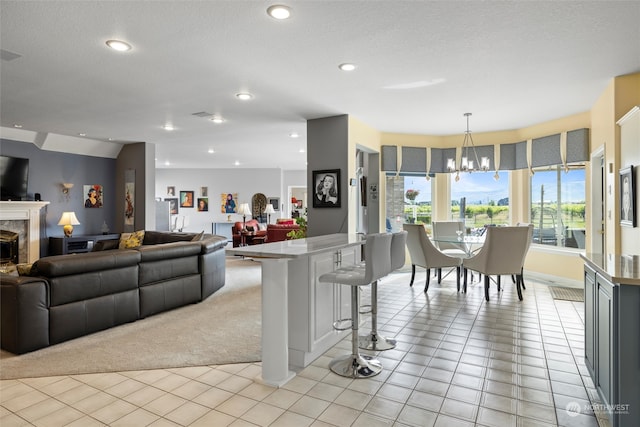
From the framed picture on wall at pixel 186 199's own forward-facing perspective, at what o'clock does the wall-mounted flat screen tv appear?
The wall-mounted flat screen tv is roughly at 1 o'clock from the framed picture on wall.

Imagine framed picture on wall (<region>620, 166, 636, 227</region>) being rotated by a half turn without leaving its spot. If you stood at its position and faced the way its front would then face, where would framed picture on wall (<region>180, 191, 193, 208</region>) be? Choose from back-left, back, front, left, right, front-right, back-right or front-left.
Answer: back-left

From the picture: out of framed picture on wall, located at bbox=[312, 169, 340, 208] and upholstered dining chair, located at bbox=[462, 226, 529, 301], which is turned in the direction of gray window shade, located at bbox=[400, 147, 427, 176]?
the upholstered dining chair

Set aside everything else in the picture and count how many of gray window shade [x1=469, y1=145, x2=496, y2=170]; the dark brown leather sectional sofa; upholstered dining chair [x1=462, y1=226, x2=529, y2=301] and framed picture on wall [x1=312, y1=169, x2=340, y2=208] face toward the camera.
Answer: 2

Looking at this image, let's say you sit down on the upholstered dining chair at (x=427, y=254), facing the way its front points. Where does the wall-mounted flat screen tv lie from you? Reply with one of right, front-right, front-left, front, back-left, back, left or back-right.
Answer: back-left

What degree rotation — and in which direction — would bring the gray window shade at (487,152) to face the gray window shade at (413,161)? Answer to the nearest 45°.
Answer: approximately 90° to its right

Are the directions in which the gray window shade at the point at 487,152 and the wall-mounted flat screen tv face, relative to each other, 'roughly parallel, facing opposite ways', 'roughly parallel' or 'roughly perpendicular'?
roughly perpendicular

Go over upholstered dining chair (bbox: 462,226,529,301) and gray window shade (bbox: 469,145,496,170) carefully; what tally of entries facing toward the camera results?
1

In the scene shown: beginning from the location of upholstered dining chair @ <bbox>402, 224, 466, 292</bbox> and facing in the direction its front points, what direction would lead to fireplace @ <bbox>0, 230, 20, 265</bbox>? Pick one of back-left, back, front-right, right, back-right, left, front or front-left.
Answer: back-left

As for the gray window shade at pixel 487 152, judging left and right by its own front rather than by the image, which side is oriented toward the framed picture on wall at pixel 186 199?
right

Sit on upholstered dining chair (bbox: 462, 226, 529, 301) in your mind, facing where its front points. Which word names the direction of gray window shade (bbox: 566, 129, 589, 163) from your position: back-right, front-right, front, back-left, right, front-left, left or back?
right

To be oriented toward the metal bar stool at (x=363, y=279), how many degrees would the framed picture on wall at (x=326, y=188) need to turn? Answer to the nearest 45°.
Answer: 0° — it already faces it

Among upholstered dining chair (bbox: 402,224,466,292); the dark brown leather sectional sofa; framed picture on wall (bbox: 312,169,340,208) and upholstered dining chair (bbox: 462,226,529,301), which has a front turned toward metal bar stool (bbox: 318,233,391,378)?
the framed picture on wall

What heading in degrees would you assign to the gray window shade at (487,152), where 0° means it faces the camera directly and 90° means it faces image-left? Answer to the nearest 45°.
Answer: approximately 0°

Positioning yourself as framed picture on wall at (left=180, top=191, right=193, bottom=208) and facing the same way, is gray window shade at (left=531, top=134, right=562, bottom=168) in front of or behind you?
in front

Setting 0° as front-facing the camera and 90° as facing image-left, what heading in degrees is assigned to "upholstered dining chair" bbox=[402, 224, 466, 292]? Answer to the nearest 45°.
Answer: approximately 225°
